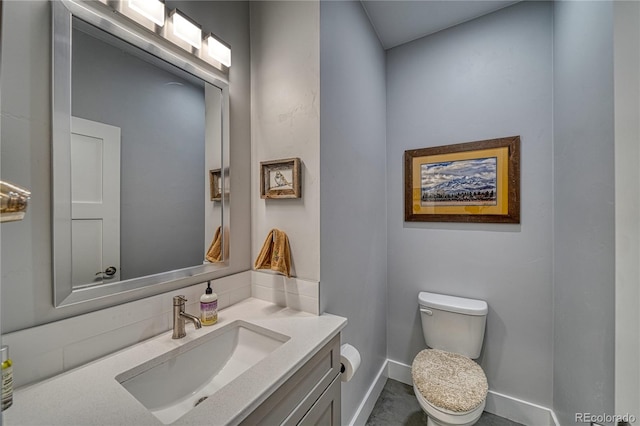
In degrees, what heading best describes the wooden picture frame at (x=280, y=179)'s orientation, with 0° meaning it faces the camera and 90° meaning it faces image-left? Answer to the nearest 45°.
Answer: approximately 45°

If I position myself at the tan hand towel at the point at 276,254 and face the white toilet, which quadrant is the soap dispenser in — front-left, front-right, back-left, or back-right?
back-right

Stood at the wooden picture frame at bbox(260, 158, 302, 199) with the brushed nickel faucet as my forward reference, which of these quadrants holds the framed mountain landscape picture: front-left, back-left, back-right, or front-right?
back-left

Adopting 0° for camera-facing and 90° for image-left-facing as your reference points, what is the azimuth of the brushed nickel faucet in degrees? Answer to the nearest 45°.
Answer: approximately 315°
